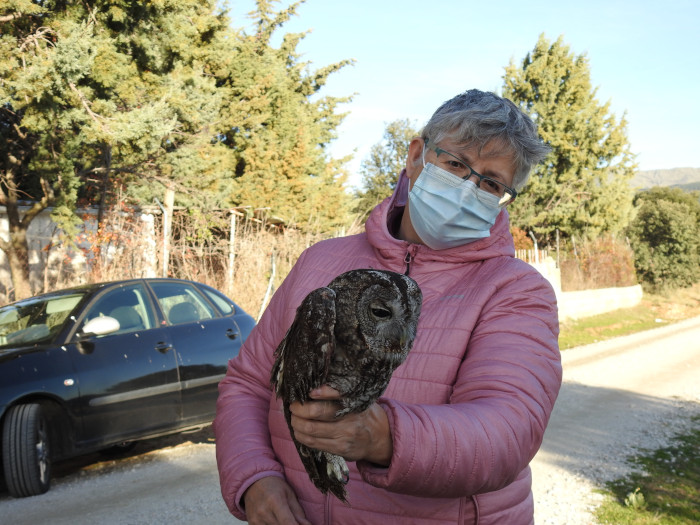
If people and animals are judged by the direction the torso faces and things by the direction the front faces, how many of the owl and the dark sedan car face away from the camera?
0

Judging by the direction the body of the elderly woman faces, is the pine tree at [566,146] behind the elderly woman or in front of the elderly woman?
behind

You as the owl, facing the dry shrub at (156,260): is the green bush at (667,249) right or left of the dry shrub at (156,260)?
right

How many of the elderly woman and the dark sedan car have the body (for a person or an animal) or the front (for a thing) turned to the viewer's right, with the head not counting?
0

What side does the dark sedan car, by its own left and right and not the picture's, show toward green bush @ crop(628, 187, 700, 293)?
back

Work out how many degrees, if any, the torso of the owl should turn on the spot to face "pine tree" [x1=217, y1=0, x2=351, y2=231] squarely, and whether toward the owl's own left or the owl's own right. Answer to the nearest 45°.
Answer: approximately 135° to the owl's own left

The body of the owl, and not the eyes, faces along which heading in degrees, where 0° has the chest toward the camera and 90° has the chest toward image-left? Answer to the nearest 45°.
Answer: approximately 315°

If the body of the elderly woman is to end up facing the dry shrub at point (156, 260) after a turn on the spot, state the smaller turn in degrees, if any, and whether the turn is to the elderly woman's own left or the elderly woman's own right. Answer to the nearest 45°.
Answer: approximately 135° to the elderly woman's own right

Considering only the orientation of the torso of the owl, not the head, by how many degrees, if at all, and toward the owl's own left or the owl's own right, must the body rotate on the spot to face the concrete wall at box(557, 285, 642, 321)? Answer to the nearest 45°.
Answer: approximately 90° to the owl's own left

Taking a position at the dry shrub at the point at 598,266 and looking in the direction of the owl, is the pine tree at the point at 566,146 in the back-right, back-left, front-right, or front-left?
back-right

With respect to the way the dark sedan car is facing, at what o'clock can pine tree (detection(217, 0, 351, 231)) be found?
The pine tree is roughly at 5 o'clock from the dark sedan car.

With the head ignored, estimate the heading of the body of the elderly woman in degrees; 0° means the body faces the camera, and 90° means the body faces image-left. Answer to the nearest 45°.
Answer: approximately 0°

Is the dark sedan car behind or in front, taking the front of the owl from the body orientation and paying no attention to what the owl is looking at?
behind

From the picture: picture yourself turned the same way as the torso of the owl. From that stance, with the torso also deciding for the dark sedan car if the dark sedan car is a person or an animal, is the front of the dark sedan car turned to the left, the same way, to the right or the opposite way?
to the right
